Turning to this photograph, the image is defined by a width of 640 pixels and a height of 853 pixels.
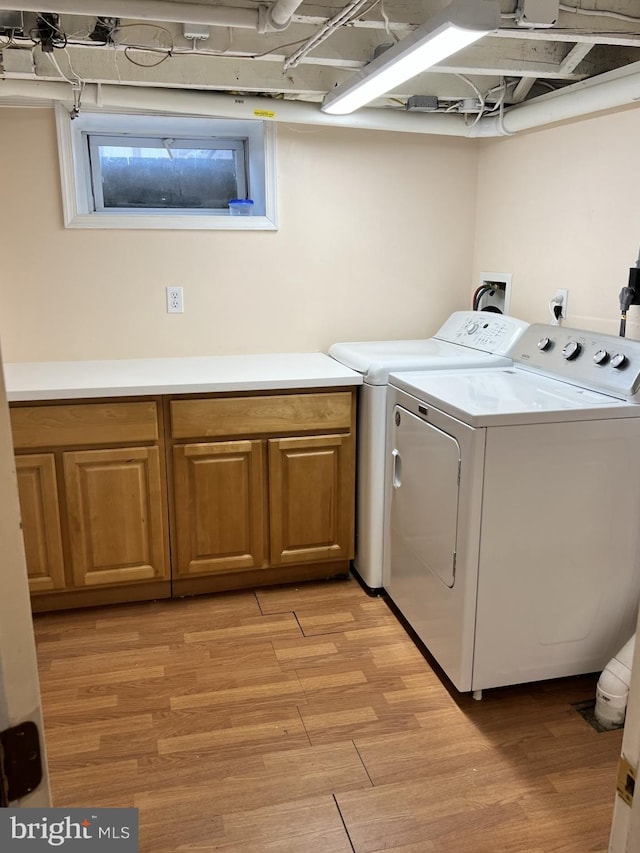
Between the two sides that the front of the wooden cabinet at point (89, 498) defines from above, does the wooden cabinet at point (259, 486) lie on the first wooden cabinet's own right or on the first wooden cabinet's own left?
on the first wooden cabinet's own left

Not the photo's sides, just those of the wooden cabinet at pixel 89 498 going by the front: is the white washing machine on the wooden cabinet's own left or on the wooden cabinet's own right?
on the wooden cabinet's own left

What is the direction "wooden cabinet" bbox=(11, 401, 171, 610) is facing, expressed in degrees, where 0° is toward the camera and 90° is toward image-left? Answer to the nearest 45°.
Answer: approximately 0°

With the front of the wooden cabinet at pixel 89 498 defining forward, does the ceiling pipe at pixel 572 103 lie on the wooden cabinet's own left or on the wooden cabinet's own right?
on the wooden cabinet's own left

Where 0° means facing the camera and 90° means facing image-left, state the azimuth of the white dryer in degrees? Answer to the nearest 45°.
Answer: approximately 45°

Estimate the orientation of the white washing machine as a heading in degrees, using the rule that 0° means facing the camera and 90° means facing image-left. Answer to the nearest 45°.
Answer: approximately 45°

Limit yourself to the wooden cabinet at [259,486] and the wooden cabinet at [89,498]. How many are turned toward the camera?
2

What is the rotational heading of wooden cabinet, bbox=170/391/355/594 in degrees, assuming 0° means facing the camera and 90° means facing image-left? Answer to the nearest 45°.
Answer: approximately 0°

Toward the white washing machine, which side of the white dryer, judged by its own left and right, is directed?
right
